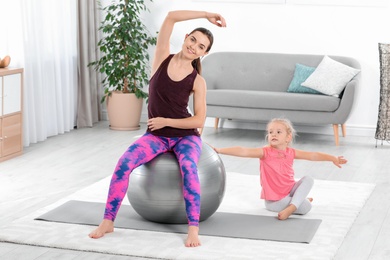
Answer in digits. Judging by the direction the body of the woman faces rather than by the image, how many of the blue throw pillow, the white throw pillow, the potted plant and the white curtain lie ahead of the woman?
0

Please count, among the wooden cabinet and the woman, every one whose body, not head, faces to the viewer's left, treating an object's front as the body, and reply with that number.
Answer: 0

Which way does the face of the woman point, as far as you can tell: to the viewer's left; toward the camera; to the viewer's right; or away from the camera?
toward the camera

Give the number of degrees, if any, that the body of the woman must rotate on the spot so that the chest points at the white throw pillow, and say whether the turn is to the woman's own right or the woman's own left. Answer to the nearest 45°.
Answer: approximately 135° to the woman's own left

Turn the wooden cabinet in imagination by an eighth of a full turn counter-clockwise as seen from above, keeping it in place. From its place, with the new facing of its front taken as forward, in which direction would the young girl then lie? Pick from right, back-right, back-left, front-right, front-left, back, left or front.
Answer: front-right

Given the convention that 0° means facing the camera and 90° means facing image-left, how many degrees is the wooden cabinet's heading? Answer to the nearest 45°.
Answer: approximately 315°

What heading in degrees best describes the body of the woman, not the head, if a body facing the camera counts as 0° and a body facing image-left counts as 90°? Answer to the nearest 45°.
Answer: approximately 0°

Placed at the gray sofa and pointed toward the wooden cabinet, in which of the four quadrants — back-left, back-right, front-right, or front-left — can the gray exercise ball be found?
front-left

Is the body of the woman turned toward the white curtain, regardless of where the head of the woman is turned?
no

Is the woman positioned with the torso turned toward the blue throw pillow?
no

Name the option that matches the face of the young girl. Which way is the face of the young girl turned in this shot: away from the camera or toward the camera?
toward the camera

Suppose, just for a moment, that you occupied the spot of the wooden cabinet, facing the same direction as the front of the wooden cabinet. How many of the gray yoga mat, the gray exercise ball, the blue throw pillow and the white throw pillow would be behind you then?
0

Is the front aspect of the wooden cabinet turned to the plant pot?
no

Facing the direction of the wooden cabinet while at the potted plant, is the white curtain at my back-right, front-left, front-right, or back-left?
front-right
